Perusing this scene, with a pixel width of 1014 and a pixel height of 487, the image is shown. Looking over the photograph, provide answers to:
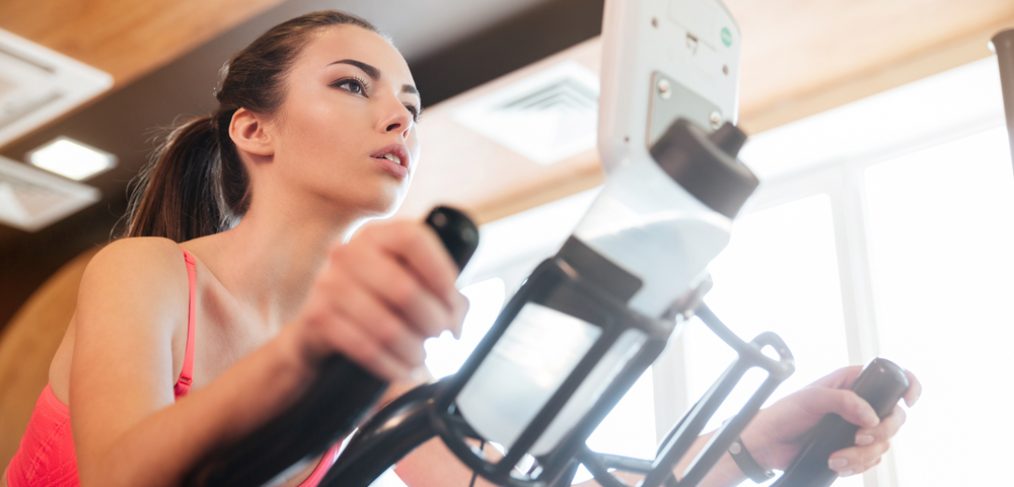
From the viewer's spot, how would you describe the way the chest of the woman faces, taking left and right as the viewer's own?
facing the viewer and to the right of the viewer

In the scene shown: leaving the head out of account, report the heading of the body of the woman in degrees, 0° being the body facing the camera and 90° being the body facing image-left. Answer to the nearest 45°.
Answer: approximately 315°
